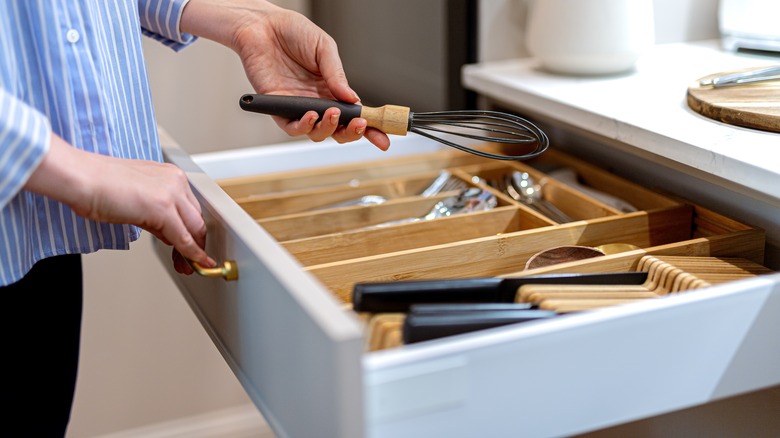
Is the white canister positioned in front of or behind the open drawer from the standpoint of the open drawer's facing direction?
behind

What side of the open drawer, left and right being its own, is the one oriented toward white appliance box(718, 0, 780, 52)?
back

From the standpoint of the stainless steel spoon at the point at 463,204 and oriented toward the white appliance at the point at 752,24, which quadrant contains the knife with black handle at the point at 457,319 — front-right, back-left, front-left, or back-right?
back-right

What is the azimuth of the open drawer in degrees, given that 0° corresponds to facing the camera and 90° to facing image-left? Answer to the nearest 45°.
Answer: approximately 45°
